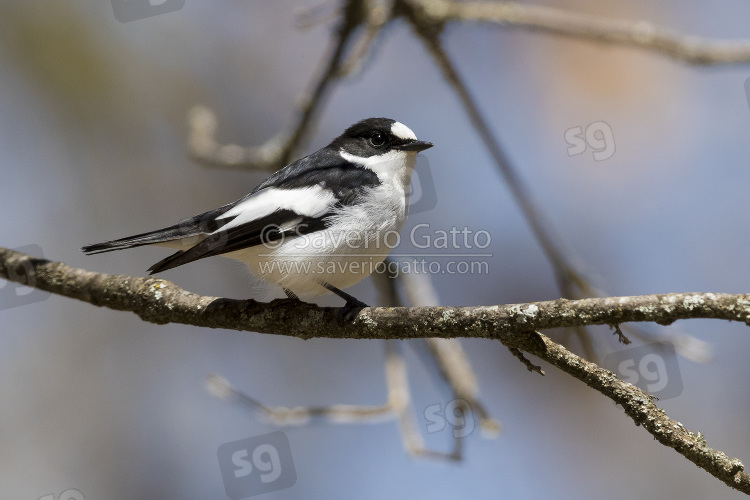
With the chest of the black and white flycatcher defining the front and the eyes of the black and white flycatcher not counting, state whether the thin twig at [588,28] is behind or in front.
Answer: in front

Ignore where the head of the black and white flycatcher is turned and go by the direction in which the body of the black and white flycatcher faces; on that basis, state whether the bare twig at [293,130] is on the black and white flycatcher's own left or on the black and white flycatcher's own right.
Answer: on the black and white flycatcher's own left

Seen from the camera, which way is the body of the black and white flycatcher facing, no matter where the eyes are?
to the viewer's right

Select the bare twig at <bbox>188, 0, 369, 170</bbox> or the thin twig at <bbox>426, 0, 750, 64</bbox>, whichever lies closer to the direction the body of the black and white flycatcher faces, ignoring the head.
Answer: the thin twig
